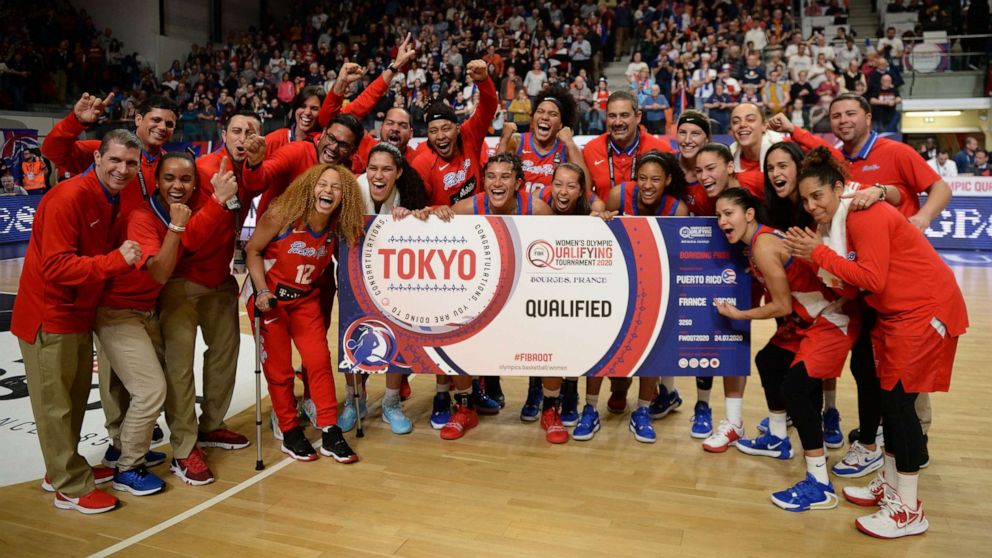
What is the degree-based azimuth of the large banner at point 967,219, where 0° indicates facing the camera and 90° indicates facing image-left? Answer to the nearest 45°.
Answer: approximately 0°

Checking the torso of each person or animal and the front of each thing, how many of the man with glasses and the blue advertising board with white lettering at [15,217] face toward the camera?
2

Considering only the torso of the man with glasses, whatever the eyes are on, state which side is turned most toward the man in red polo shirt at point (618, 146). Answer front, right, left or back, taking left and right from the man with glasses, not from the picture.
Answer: left

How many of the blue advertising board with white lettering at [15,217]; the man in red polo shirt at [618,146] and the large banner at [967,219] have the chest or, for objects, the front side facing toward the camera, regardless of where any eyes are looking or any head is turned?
3

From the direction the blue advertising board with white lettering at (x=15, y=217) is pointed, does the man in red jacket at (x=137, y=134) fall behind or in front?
in front

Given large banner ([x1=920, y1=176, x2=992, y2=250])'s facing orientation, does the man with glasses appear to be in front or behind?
in front

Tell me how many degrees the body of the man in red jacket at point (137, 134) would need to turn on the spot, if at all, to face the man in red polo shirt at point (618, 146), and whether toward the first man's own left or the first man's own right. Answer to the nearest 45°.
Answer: approximately 45° to the first man's own left

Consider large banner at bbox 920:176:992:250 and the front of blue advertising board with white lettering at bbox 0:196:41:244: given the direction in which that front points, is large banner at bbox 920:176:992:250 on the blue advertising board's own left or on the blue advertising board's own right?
on the blue advertising board's own left

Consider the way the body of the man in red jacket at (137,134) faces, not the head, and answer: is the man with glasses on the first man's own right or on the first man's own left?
on the first man's own left

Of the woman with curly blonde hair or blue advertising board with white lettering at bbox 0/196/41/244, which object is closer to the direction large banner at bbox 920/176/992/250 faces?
the woman with curly blonde hair

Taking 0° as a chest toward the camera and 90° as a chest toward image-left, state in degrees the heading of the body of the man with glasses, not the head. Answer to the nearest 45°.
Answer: approximately 0°

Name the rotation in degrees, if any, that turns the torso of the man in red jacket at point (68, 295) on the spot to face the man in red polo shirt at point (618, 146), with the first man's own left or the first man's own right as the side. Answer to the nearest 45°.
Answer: approximately 45° to the first man's own left

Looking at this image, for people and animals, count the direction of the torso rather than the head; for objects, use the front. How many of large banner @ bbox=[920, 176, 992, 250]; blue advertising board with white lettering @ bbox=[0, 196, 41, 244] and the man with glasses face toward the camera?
3
